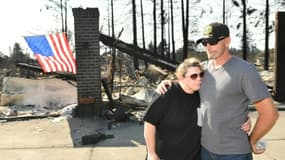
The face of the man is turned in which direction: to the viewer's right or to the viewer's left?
to the viewer's left

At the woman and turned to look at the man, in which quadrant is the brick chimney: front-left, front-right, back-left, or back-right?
back-left

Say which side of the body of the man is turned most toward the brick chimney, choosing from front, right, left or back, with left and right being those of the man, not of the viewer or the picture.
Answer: right

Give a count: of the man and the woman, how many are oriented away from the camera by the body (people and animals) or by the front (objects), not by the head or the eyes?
0

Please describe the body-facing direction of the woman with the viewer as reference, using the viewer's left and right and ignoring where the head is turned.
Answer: facing the viewer and to the right of the viewer

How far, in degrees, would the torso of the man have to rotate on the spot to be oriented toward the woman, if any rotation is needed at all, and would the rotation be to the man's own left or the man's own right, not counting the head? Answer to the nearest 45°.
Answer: approximately 45° to the man's own right

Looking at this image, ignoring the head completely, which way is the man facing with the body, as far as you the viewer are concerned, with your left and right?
facing the viewer and to the left of the viewer
